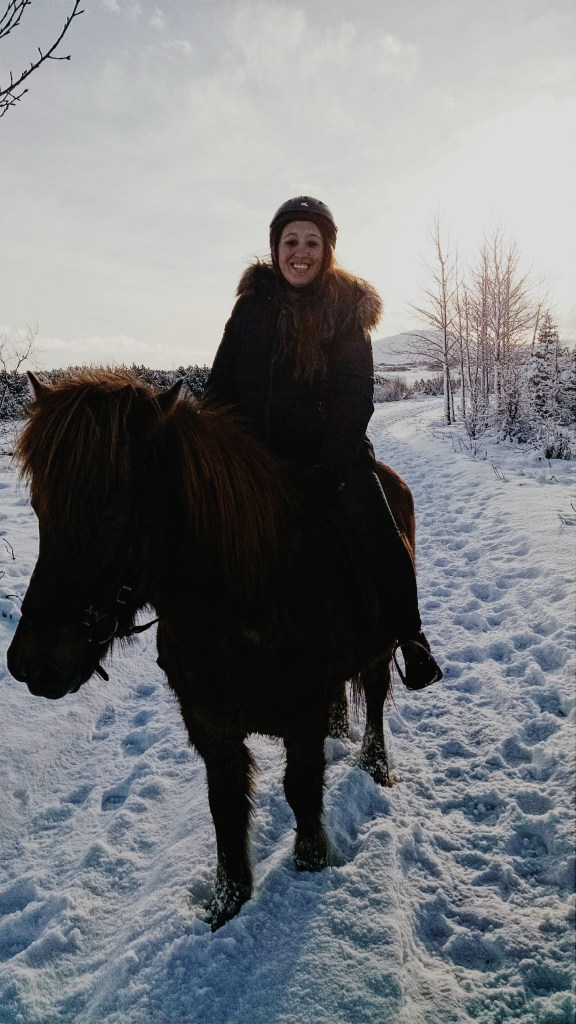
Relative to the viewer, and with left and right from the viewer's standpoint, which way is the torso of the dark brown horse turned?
facing the viewer and to the left of the viewer

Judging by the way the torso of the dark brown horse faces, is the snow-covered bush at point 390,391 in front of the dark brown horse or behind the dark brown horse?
behind
